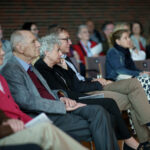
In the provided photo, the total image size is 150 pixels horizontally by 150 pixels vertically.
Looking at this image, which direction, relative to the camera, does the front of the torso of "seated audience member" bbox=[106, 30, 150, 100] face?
to the viewer's right

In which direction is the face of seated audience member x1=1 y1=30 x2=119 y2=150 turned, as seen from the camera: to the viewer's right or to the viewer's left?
to the viewer's right

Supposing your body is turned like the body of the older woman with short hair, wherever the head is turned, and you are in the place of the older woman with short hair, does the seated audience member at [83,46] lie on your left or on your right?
on your left

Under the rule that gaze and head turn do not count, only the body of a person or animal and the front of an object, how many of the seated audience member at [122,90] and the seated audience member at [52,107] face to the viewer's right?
2

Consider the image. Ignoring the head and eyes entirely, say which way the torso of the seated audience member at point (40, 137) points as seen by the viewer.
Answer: to the viewer's right

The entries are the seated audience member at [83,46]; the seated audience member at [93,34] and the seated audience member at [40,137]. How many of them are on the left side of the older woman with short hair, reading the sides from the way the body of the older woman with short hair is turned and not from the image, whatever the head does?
2

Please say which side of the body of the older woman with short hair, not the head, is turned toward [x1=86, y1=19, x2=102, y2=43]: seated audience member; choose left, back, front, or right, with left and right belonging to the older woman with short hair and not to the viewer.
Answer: left
